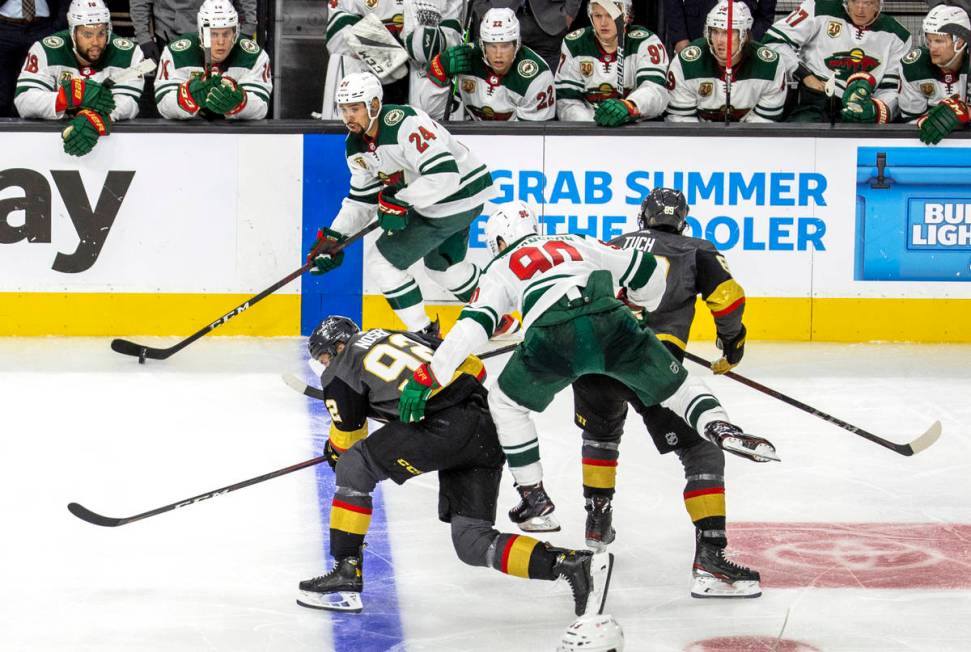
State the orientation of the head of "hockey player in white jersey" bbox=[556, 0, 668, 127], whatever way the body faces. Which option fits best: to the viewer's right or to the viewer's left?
to the viewer's left

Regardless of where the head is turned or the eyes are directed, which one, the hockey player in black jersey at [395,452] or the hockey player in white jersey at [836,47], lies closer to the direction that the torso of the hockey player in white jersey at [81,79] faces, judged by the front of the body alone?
the hockey player in black jersey

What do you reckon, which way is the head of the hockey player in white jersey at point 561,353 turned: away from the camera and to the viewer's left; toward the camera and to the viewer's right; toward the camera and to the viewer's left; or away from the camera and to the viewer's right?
away from the camera and to the viewer's left

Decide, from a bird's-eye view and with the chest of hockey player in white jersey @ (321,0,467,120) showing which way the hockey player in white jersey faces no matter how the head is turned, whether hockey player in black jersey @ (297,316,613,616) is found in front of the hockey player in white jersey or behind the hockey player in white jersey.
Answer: in front

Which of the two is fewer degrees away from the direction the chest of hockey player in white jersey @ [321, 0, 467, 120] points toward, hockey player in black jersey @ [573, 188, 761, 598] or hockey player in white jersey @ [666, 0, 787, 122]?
the hockey player in black jersey

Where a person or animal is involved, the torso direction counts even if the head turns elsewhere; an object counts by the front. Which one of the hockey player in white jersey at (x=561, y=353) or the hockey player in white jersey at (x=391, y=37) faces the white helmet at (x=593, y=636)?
the hockey player in white jersey at (x=391, y=37)

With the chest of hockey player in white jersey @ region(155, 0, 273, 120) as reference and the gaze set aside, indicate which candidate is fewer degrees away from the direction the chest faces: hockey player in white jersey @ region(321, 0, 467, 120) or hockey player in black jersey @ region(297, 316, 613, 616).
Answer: the hockey player in black jersey

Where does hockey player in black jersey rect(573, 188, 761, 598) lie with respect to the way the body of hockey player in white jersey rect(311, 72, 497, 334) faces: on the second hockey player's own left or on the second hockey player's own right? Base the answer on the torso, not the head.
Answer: on the second hockey player's own left

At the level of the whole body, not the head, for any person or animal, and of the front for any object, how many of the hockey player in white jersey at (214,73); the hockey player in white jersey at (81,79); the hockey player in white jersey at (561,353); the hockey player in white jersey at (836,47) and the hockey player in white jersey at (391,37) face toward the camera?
4

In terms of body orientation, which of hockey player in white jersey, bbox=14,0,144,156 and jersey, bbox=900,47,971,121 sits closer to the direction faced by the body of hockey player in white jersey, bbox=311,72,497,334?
the hockey player in white jersey

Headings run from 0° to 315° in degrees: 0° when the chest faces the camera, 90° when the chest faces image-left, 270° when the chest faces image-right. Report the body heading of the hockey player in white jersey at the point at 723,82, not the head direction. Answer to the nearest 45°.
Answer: approximately 0°
